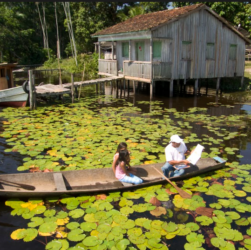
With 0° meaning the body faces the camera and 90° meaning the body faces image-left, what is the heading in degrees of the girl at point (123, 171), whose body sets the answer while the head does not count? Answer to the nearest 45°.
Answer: approximately 270°

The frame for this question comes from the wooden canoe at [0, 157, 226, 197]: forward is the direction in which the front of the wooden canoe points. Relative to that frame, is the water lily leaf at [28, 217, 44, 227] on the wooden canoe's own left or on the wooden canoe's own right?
on the wooden canoe's own right

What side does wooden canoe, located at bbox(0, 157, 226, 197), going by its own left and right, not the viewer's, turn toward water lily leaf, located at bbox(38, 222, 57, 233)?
right

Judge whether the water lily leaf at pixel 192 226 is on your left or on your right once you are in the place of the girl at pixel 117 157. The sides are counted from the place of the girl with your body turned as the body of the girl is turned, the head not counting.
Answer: on your right

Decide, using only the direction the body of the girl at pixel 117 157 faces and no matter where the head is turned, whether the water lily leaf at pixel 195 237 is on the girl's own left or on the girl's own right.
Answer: on the girl's own right

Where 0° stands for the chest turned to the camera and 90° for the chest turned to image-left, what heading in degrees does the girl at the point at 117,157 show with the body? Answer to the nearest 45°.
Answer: approximately 270°

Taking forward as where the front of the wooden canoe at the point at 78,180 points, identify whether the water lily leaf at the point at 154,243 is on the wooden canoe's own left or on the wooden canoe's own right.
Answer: on the wooden canoe's own right

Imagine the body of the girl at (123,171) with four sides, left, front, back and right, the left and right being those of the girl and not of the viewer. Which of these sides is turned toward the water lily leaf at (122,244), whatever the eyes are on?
right
